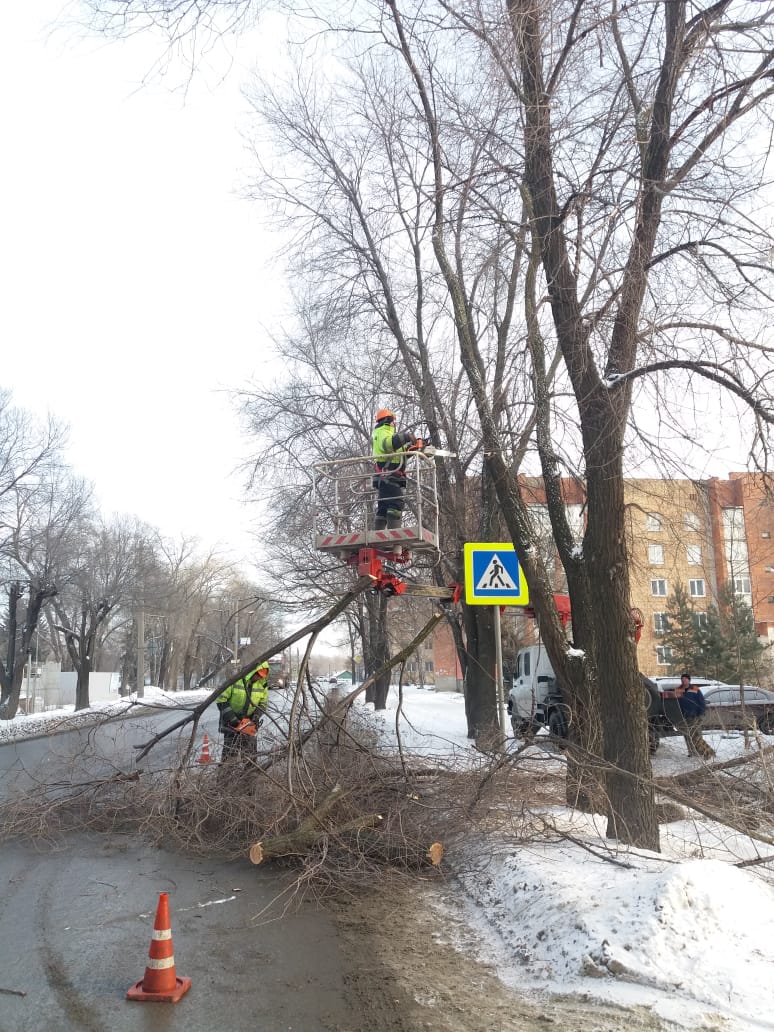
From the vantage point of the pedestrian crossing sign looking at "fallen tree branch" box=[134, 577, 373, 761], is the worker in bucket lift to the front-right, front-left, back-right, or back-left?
front-right

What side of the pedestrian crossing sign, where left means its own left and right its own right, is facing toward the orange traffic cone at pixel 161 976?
front

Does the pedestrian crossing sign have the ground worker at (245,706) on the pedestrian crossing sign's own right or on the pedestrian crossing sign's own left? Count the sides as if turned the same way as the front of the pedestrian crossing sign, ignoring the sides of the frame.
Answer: on the pedestrian crossing sign's own right

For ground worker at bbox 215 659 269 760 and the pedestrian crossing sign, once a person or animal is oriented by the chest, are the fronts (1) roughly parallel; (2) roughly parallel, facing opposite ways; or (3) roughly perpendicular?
roughly parallel

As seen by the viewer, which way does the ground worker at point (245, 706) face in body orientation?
toward the camera

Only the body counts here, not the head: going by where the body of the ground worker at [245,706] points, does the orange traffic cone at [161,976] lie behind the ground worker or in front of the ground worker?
in front

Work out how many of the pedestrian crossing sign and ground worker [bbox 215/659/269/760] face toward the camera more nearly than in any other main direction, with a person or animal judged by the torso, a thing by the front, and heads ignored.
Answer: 2

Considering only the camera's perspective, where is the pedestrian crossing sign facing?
facing the viewer

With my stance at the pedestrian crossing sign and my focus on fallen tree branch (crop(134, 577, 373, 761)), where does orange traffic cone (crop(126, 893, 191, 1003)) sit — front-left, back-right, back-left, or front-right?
front-left

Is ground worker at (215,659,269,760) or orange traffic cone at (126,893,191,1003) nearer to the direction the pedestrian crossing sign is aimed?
the orange traffic cone

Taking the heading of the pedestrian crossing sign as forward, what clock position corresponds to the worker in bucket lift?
The worker in bucket lift is roughly at 4 o'clock from the pedestrian crossing sign.
